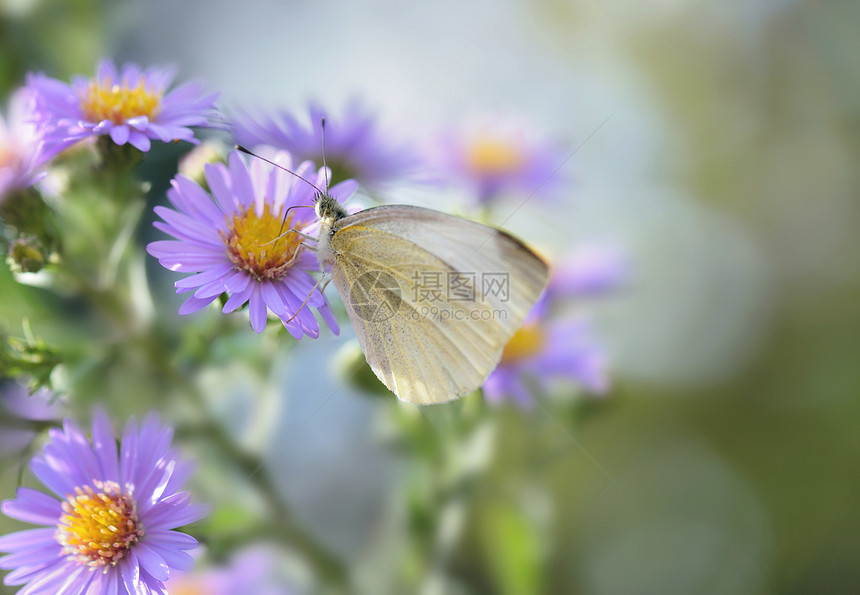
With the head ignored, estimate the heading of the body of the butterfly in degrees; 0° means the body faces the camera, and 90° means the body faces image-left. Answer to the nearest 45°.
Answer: approximately 90°

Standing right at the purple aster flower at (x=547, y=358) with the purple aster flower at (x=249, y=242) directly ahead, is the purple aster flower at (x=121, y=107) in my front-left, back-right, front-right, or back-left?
front-right
